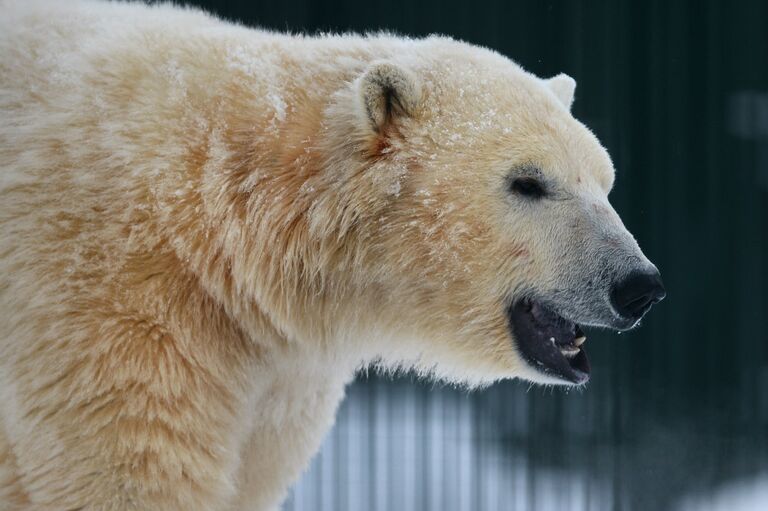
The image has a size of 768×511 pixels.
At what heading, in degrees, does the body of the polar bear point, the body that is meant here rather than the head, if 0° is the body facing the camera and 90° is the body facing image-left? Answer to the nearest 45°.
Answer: approximately 270°
